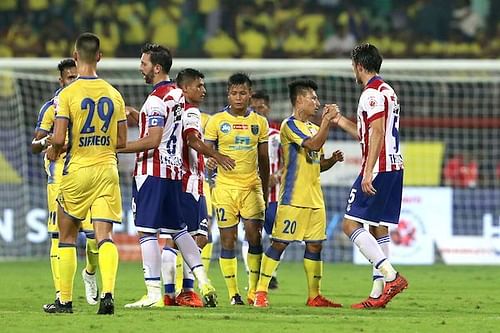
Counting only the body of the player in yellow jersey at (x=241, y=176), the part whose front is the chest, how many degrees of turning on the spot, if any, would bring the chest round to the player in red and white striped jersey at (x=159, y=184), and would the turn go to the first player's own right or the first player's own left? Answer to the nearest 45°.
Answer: approximately 45° to the first player's own right

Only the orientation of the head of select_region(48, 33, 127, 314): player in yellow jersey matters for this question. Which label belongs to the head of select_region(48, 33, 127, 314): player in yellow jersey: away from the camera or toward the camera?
away from the camera

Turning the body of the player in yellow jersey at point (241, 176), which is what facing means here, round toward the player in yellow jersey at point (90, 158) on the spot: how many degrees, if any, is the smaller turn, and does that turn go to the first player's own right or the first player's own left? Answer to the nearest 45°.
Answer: approximately 45° to the first player's own right

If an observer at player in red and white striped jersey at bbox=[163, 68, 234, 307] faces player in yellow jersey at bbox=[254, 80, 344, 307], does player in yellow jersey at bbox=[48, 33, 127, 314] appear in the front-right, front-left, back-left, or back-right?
back-right

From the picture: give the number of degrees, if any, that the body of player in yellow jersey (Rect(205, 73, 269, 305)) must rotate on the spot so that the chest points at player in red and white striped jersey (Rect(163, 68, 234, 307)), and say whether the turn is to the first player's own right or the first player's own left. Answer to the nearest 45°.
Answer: approximately 45° to the first player's own right

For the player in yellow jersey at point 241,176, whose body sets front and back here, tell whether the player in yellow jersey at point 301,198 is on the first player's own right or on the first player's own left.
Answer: on the first player's own left

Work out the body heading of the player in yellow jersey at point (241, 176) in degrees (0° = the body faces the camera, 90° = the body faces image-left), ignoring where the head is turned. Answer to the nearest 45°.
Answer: approximately 0°
